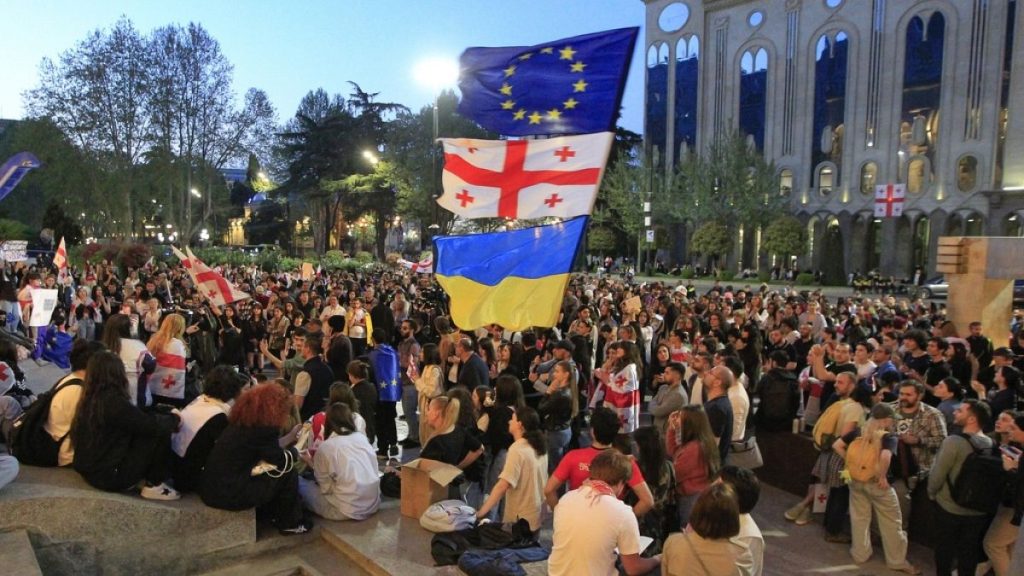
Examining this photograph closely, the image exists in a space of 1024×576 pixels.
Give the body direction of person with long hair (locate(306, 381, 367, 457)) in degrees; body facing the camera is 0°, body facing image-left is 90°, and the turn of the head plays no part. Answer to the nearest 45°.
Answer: approximately 180°

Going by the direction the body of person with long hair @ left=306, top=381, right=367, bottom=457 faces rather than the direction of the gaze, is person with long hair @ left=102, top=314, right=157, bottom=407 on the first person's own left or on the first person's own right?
on the first person's own left

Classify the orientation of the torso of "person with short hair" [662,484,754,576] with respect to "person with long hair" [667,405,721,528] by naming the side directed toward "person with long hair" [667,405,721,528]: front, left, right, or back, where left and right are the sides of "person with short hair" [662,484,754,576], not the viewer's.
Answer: front

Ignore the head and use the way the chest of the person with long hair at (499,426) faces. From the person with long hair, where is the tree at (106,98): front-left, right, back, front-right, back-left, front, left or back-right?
front-left

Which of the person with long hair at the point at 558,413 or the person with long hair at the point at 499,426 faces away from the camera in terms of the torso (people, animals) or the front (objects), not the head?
the person with long hair at the point at 499,426

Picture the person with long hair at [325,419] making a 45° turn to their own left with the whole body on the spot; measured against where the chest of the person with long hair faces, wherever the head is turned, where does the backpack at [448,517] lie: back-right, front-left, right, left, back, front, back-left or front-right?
back

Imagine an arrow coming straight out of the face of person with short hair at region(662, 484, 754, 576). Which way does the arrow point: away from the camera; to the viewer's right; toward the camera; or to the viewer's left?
away from the camera

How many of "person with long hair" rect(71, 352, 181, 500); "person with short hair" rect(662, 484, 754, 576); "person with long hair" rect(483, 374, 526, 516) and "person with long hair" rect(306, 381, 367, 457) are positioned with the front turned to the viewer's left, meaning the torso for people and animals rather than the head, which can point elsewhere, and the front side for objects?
0

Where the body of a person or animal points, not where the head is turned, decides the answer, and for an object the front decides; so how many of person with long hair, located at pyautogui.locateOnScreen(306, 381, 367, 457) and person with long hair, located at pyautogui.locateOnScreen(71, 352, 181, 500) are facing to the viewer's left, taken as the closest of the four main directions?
0

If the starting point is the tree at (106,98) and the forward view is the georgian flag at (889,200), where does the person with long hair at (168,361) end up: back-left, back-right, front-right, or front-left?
front-right

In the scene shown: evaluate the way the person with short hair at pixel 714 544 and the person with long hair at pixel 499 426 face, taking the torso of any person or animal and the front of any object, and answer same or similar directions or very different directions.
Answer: same or similar directions

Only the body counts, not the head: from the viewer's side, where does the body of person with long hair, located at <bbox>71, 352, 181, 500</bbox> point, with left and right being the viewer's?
facing away from the viewer and to the right of the viewer

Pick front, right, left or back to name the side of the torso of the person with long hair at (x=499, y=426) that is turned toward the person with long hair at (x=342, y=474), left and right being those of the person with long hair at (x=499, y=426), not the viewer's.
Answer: left

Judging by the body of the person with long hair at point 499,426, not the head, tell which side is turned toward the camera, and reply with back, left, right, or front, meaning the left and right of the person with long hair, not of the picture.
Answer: back
